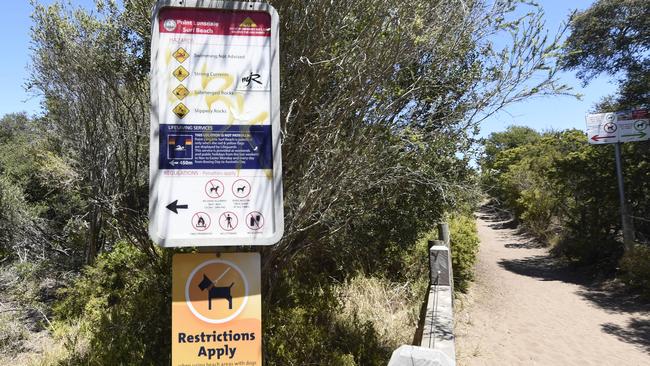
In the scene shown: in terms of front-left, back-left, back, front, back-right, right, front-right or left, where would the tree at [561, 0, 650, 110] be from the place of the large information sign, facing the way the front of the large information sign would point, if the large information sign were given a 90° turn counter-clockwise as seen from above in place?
front-left

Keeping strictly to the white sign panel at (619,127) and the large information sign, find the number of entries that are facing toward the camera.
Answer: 2

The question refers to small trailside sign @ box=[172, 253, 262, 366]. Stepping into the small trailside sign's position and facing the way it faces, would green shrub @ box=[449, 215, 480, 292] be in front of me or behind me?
behind

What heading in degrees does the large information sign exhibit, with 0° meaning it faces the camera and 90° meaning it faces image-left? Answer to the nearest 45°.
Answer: approximately 0°

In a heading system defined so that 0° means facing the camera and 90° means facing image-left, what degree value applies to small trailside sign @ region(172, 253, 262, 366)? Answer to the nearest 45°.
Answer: approximately 0°

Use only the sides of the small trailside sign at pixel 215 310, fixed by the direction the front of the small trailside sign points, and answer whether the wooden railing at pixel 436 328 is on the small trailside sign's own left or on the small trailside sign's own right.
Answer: on the small trailside sign's own left

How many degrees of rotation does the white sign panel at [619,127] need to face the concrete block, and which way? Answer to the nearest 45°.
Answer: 0° — it already faces it
